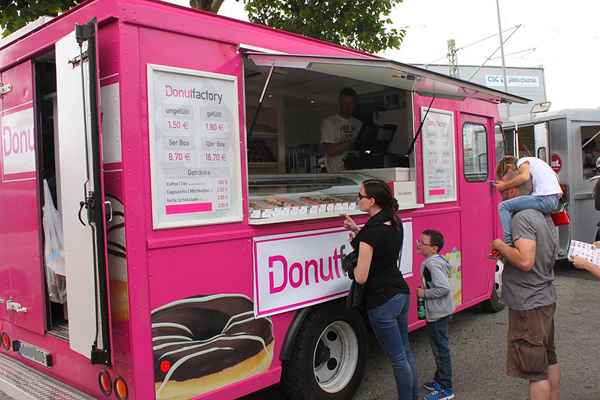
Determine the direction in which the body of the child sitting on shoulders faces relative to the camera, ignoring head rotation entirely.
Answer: to the viewer's left

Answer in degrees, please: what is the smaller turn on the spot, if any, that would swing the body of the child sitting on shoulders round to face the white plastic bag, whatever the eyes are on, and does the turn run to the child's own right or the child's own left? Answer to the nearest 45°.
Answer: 0° — they already face it

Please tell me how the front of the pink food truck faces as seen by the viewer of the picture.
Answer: facing away from the viewer and to the right of the viewer

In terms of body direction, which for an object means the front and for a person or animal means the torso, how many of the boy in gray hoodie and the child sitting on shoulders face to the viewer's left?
2

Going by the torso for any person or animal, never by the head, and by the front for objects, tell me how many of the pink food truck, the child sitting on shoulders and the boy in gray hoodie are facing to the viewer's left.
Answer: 2

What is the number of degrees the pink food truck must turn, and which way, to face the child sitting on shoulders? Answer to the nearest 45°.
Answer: approximately 45° to its right

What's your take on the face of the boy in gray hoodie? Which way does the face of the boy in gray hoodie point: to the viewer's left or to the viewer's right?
to the viewer's left

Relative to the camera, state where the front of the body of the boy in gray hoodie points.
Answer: to the viewer's left
